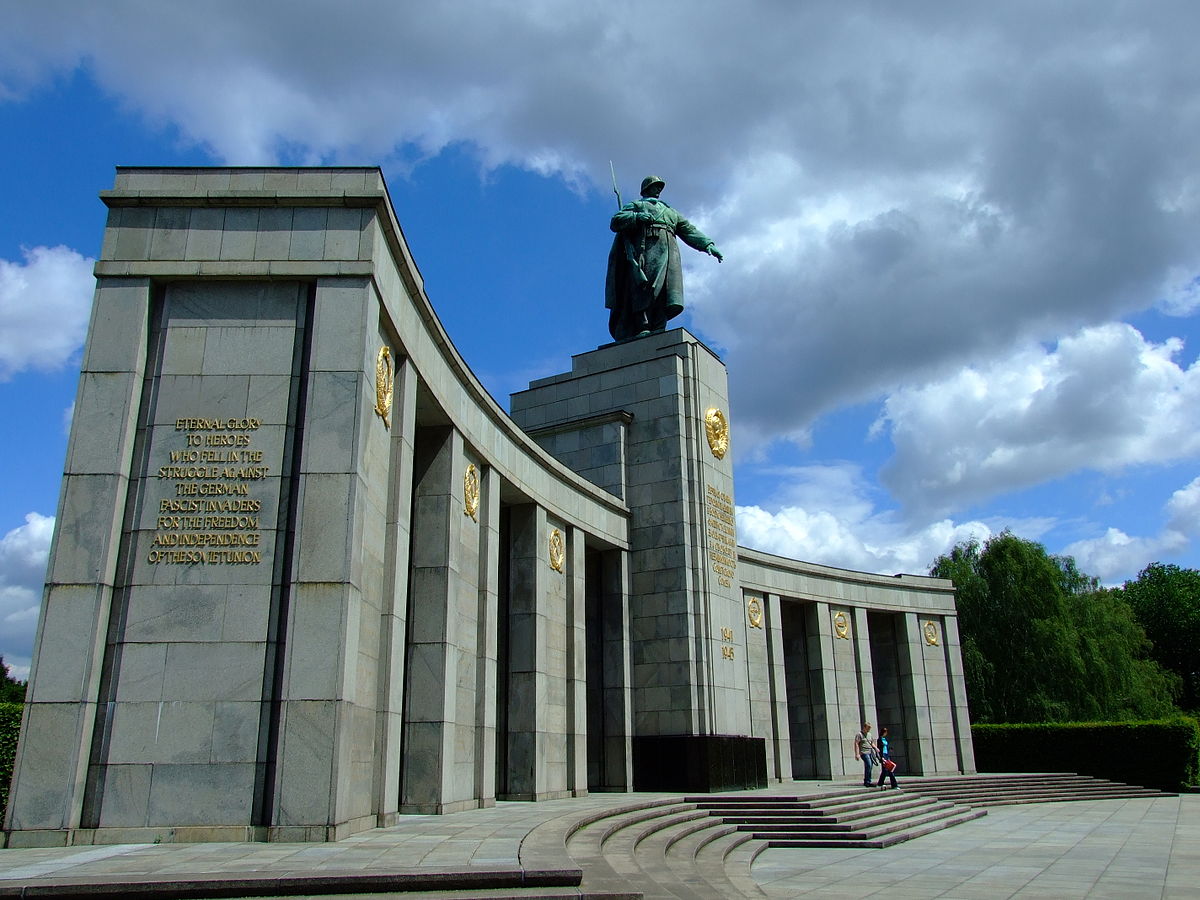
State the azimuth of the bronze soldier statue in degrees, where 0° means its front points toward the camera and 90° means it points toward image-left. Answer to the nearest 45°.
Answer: approximately 315°

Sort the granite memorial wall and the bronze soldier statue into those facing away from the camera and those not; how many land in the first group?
0

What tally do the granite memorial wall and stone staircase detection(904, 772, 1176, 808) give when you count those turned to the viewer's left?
0

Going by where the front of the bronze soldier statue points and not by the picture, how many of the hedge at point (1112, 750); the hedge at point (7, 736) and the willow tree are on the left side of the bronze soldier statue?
2

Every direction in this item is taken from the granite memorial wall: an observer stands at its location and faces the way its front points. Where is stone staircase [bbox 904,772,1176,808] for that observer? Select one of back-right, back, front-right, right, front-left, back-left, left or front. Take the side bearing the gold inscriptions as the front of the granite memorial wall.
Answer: left

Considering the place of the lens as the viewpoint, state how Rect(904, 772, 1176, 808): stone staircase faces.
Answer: facing the viewer and to the right of the viewer

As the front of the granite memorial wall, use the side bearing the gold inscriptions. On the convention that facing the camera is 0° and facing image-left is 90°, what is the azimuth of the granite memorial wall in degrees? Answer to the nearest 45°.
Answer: approximately 315°

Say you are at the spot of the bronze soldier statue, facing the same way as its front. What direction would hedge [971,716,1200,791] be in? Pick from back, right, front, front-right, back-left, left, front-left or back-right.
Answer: left
